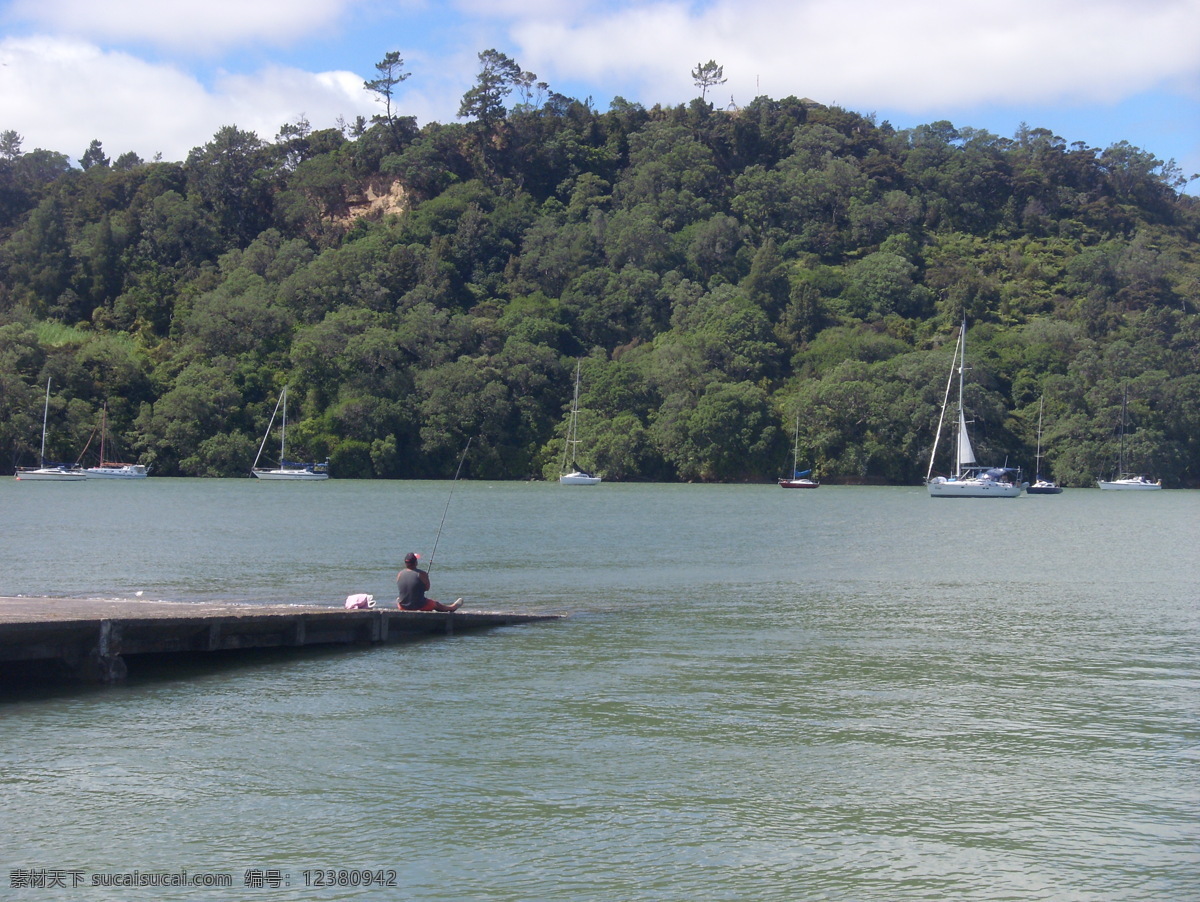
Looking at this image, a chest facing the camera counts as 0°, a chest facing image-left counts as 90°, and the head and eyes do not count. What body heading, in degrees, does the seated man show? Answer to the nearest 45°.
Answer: approximately 225°
